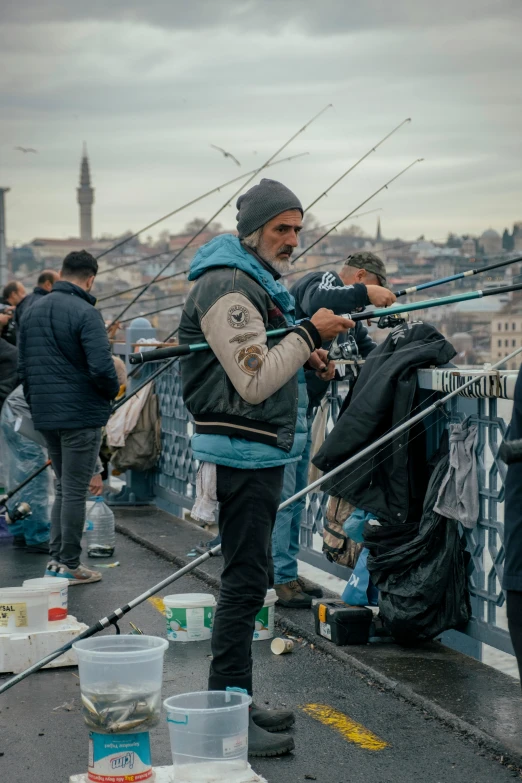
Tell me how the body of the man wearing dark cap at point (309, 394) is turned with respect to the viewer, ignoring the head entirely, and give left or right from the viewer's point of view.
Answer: facing to the right of the viewer

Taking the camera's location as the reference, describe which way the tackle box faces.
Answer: facing the viewer and to the left of the viewer

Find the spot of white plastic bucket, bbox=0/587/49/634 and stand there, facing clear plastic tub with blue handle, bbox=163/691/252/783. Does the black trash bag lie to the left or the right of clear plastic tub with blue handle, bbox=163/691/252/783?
left

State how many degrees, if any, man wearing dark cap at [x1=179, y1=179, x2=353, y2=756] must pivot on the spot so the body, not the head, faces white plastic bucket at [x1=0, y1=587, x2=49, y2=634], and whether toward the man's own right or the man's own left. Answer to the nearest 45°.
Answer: approximately 135° to the man's own left

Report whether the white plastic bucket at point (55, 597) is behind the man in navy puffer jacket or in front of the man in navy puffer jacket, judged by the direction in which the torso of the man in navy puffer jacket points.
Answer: behind

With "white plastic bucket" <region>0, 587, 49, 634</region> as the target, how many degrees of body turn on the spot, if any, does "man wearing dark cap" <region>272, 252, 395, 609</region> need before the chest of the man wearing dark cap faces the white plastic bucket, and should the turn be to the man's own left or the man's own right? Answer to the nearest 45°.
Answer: approximately 135° to the man's own right

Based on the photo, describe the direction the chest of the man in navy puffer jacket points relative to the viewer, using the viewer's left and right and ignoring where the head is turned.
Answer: facing away from the viewer and to the right of the viewer

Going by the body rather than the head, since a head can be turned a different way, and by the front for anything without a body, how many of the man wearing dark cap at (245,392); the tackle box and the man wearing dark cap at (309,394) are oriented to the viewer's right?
2

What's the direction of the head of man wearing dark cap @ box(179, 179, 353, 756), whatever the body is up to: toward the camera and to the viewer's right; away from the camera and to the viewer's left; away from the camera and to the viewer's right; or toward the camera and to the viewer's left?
toward the camera and to the viewer's right

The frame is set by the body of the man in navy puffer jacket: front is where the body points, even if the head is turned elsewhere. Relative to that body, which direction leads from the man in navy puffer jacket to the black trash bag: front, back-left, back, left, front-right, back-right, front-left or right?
right

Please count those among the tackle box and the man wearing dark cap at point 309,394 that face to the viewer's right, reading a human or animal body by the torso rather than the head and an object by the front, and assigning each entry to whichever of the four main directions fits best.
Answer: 1

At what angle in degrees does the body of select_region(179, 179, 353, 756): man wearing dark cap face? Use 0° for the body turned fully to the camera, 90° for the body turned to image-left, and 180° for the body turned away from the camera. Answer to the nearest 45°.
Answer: approximately 270°

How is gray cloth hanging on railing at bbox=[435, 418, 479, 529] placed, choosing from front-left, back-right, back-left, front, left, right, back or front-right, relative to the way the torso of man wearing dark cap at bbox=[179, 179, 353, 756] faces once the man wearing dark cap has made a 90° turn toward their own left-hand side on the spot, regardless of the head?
front-right

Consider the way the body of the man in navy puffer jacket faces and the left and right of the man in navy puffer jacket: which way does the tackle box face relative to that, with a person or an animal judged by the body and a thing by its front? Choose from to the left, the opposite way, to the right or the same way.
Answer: the opposite way

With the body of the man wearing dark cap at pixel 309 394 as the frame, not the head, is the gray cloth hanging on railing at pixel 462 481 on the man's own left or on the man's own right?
on the man's own right
